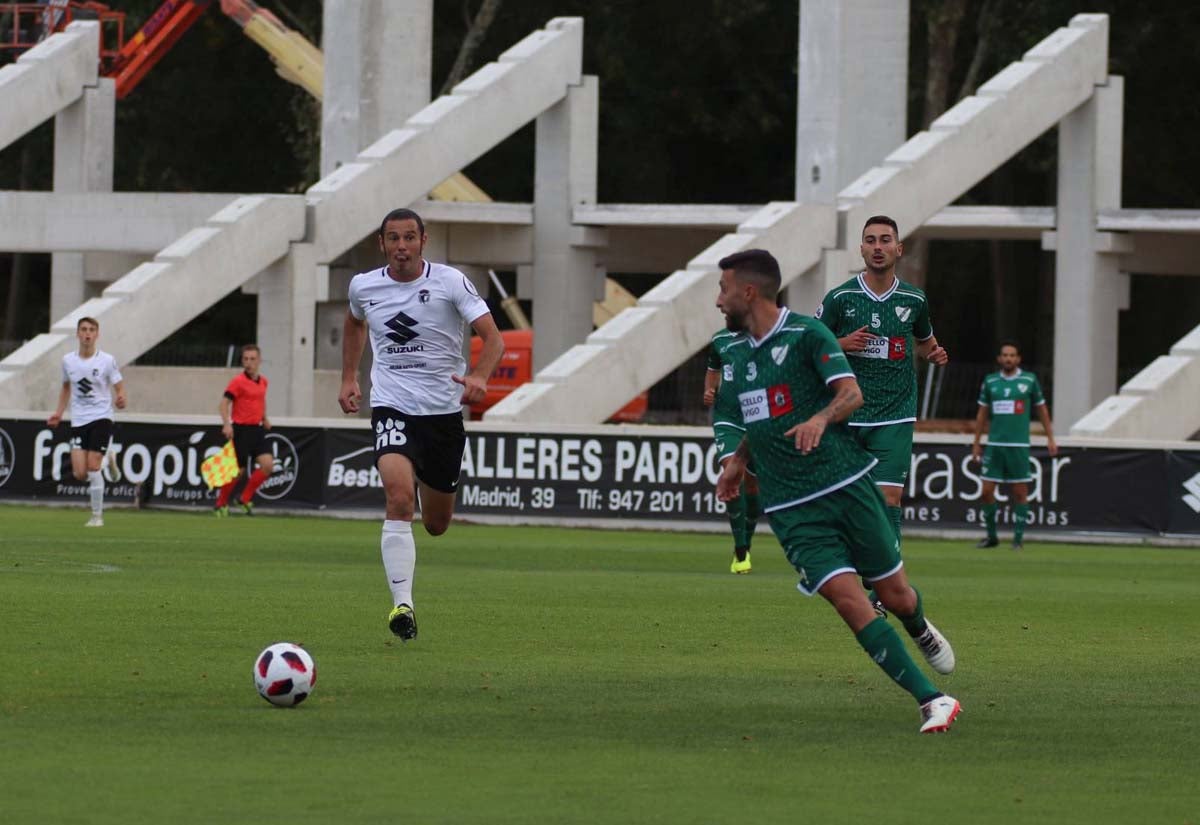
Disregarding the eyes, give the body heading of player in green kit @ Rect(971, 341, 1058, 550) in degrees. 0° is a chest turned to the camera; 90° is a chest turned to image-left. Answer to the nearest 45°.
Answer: approximately 0°

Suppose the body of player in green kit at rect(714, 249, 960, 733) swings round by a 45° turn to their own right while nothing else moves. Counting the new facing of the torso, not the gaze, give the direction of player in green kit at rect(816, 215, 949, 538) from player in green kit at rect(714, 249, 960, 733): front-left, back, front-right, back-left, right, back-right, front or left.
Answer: right

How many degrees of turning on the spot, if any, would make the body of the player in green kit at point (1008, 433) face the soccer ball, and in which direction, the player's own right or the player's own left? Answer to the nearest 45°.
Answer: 0° — they already face it

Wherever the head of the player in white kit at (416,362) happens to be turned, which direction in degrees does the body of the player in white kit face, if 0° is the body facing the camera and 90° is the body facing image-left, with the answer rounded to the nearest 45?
approximately 0°

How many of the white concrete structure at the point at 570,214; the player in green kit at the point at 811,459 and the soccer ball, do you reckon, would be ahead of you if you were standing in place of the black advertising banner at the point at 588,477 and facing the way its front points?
2

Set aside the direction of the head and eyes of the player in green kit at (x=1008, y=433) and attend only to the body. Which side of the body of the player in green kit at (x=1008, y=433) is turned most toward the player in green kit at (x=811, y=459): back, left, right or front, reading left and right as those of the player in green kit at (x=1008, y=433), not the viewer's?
front
